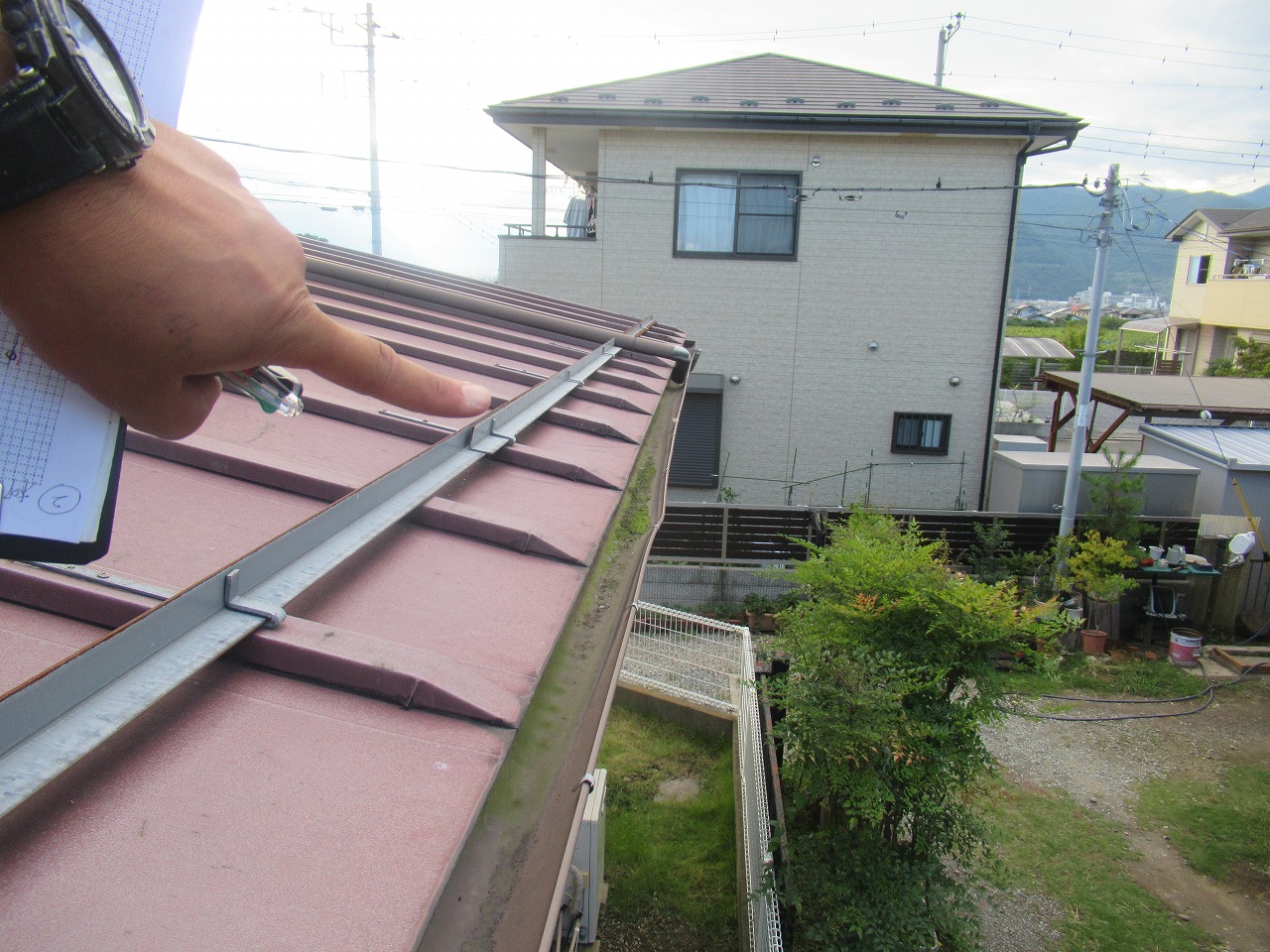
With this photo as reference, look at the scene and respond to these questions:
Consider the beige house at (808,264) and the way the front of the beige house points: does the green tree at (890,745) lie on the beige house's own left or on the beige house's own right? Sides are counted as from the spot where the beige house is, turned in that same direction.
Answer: on the beige house's own left

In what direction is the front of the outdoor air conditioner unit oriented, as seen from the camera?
facing to the right of the viewer

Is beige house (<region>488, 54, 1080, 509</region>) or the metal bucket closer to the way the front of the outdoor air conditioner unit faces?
the metal bucket

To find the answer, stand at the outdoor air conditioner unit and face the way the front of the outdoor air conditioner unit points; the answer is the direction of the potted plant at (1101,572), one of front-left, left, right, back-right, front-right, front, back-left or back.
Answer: front-left

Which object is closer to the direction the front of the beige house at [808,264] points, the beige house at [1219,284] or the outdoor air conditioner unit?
the outdoor air conditioner unit

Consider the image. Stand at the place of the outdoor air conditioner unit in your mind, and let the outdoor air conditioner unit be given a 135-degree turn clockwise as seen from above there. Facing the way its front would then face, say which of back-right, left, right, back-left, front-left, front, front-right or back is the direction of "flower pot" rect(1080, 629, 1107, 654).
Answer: back

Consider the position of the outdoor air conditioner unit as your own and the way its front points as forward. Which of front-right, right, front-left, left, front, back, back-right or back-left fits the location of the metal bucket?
front-left

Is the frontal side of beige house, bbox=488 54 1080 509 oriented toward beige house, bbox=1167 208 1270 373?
no

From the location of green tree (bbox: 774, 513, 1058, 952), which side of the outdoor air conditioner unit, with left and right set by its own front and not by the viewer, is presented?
front

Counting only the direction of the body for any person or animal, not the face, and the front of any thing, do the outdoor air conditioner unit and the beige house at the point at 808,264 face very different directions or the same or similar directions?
very different directions
